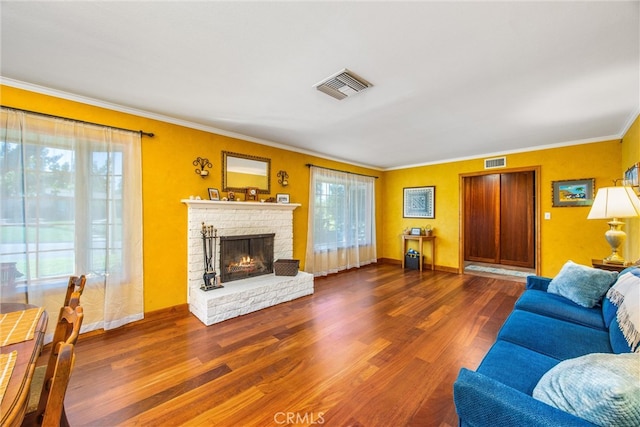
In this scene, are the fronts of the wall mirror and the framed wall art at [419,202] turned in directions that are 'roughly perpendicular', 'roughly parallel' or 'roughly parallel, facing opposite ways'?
roughly perpendicular

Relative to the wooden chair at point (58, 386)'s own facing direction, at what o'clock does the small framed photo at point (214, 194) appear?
The small framed photo is roughly at 4 o'clock from the wooden chair.

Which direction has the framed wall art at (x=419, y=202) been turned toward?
toward the camera

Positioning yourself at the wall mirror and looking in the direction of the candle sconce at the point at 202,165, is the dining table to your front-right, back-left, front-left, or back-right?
front-left

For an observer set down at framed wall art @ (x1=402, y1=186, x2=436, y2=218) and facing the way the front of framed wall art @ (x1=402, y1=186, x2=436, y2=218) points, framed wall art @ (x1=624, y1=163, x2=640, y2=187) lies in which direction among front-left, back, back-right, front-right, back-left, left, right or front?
front-left

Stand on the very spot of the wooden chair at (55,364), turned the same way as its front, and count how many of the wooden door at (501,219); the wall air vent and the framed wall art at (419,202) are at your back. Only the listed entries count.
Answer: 3

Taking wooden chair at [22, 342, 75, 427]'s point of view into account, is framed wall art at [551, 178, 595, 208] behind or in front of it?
behind

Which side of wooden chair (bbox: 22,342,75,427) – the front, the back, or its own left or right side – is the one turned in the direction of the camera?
left

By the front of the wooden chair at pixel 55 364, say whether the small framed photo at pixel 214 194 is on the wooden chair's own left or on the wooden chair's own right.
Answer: on the wooden chair's own right

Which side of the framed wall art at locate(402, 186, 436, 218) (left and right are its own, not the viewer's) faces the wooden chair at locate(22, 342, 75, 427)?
front

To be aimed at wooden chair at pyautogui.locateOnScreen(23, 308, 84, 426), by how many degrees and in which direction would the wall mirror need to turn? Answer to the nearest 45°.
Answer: approximately 45° to its right

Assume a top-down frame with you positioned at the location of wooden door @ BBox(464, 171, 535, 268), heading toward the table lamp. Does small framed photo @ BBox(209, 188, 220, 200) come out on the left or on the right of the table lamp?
right

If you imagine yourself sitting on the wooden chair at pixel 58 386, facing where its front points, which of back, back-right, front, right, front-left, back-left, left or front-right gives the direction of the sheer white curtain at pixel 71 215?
right

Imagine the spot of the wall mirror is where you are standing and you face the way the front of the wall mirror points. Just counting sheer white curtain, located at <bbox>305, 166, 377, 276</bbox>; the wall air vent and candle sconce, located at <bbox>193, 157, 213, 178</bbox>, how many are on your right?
1

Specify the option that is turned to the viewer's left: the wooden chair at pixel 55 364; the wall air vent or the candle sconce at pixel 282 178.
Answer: the wooden chair

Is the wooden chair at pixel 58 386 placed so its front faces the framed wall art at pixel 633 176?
no

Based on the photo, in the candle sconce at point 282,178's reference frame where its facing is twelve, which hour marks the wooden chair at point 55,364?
The wooden chair is roughly at 2 o'clock from the candle sconce.

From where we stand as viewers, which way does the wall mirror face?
facing the viewer and to the right of the viewer
